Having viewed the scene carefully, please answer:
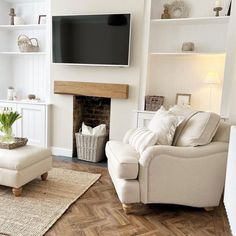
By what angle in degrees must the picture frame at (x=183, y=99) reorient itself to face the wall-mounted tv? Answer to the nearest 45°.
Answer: approximately 90° to its right

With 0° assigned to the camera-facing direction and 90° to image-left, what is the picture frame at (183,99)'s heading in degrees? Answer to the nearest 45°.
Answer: approximately 0°

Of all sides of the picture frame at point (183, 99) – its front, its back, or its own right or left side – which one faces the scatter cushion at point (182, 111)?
front

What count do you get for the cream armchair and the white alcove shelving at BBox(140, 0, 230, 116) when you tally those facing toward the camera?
1

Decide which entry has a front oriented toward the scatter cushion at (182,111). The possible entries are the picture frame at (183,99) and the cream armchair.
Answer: the picture frame

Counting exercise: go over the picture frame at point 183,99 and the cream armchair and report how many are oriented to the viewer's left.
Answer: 1

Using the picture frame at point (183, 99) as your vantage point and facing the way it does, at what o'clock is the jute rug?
The jute rug is roughly at 1 o'clock from the picture frame.

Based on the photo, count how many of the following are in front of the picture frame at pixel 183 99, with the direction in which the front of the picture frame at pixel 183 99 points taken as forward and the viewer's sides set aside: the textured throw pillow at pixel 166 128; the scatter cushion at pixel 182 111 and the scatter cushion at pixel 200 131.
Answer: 3

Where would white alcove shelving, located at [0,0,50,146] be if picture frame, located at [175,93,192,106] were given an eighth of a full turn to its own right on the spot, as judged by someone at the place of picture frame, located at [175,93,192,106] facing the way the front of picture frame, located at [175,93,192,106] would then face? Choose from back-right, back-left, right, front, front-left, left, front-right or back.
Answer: front-right

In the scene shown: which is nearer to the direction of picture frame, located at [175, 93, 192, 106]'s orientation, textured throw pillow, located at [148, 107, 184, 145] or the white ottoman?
the textured throw pillow

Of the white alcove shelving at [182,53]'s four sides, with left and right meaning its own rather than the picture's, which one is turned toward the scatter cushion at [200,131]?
front

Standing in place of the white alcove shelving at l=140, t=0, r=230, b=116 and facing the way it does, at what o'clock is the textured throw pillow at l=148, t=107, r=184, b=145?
The textured throw pillow is roughly at 12 o'clock from the white alcove shelving.
